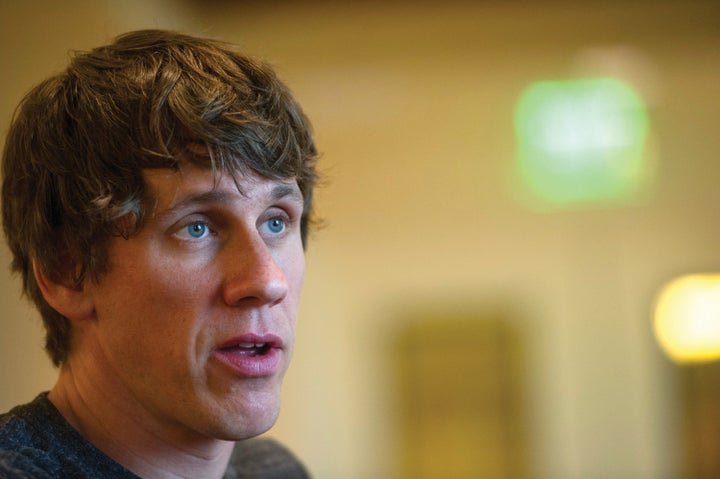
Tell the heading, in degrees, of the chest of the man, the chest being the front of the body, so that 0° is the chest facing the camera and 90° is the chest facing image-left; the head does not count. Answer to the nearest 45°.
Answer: approximately 315°

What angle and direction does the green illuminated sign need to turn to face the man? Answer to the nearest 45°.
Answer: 0° — it already faces them

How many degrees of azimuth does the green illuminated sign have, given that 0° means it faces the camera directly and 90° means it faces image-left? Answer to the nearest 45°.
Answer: approximately 0°

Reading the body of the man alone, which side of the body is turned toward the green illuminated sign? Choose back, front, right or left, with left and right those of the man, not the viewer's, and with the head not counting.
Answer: left
